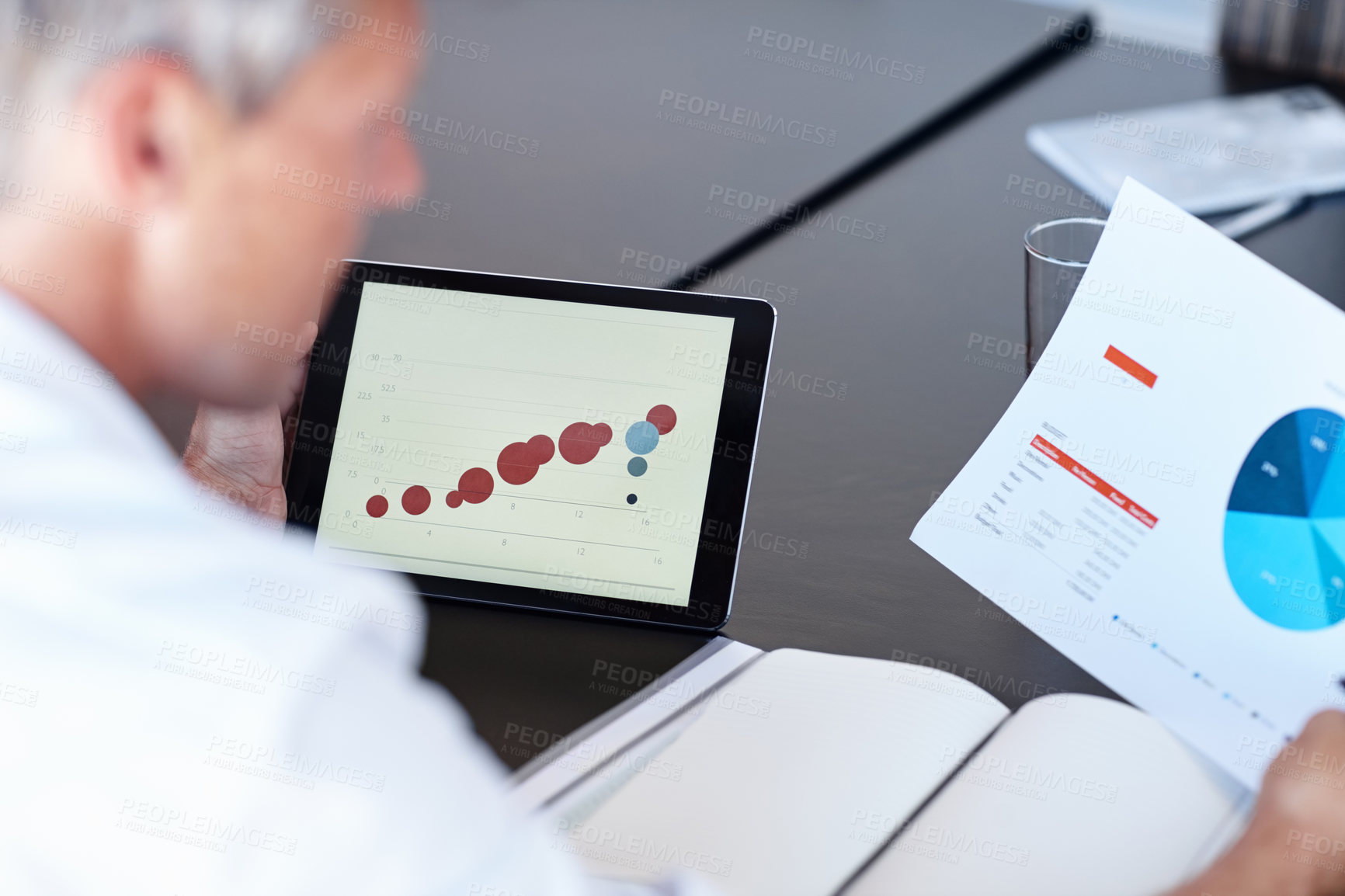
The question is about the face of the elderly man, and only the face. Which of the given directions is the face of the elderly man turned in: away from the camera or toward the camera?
away from the camera

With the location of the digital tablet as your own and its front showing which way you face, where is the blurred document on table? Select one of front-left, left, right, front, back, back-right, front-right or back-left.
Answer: back-left

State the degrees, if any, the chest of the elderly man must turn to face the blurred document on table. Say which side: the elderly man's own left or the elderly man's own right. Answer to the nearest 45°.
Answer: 0° — they already face it

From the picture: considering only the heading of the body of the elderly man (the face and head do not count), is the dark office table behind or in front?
in front

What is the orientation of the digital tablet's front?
toward the camera

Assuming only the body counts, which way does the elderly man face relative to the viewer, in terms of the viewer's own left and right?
facing away from the viewer and to the right of the viewer
